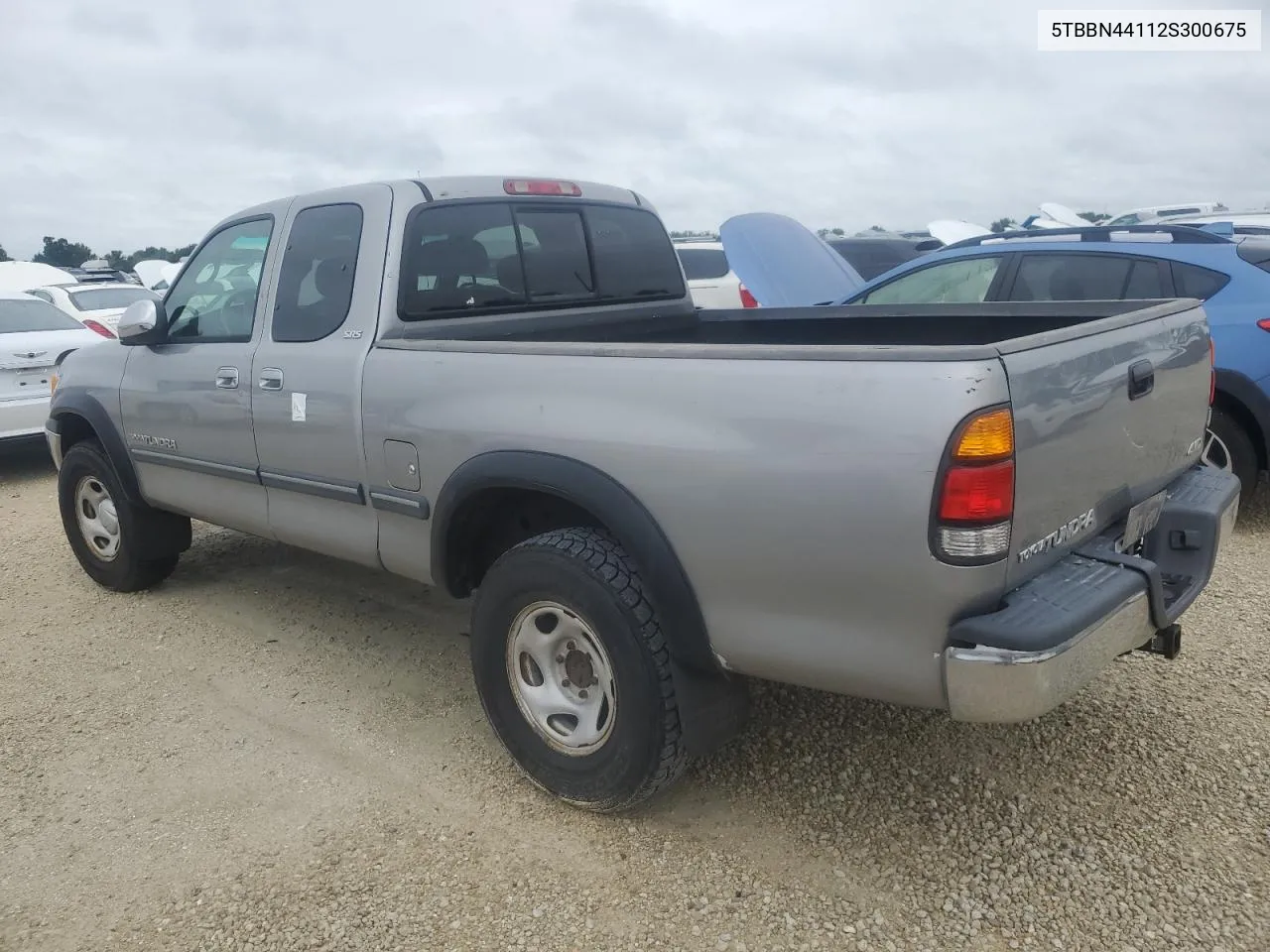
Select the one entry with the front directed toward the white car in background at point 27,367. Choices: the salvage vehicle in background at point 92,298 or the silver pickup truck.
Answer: the silver pickup truck

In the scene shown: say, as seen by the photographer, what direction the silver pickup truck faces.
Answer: facing away from the viewer and to the left of the viewer

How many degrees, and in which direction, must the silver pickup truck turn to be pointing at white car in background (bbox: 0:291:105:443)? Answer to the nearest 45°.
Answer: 0° — it already faces it

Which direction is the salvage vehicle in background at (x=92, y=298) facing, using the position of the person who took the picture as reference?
facing away from the viewer and to the left of the viewer

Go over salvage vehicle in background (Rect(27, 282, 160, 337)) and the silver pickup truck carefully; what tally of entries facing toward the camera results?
0

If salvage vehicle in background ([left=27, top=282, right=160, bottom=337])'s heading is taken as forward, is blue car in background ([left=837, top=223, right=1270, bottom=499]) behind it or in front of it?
behind

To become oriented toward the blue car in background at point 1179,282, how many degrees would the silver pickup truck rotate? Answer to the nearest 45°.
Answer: approximately 90° to its right

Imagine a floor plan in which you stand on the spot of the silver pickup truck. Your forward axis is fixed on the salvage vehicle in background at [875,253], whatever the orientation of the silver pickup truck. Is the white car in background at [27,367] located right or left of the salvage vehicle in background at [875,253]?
left

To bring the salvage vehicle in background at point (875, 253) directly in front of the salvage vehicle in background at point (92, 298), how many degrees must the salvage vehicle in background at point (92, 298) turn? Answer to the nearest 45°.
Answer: approximately 135° to its right
